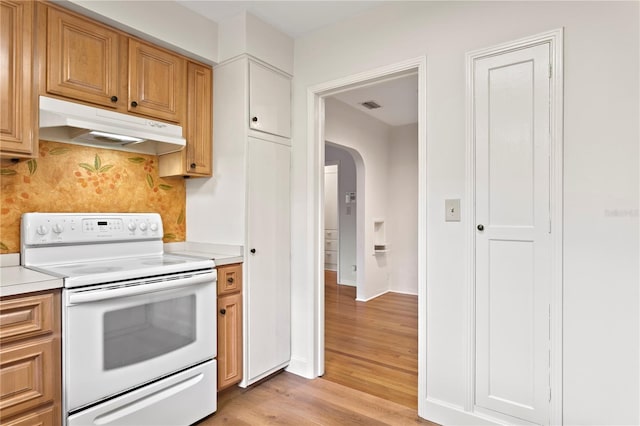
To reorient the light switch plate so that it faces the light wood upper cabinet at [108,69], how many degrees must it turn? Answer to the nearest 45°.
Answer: approximately 90° to its right

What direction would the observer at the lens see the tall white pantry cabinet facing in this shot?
facing the viewer and to the right of the viewer

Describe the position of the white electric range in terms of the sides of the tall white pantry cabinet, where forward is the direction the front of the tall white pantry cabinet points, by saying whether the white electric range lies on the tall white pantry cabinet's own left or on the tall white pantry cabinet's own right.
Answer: on the tall white pantry cabinet's own right

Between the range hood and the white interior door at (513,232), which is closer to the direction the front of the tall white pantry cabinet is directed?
the white interior door

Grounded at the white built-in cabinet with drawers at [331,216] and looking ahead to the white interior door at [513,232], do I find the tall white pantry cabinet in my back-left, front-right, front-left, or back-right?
front-right

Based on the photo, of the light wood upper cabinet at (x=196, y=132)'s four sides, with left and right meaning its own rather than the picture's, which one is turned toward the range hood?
right

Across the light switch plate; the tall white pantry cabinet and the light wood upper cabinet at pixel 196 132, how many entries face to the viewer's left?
0

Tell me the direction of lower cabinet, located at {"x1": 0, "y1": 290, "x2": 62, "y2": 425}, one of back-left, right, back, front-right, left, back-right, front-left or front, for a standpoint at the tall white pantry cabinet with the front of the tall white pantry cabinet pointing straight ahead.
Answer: right

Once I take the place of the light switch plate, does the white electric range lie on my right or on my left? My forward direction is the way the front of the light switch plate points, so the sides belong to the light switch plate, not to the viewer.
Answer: on my right

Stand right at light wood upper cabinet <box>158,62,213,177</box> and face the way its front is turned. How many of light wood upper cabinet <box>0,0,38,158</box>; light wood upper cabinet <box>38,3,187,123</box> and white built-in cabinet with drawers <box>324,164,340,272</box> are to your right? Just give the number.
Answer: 2

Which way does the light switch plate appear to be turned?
toward the camera

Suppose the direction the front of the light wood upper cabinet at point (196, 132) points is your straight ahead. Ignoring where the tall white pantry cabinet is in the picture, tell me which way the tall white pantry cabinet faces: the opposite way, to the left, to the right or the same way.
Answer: the same way

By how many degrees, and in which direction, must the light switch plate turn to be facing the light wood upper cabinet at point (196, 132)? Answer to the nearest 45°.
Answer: approximately 90° to its right

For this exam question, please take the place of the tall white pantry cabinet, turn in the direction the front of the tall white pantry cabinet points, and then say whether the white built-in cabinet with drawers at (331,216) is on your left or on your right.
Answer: on your left

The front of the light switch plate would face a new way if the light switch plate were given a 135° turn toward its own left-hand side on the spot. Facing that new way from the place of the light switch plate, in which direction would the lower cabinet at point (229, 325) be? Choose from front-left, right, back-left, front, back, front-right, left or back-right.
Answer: back-left

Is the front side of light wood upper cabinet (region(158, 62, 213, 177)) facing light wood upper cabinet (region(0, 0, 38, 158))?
no
